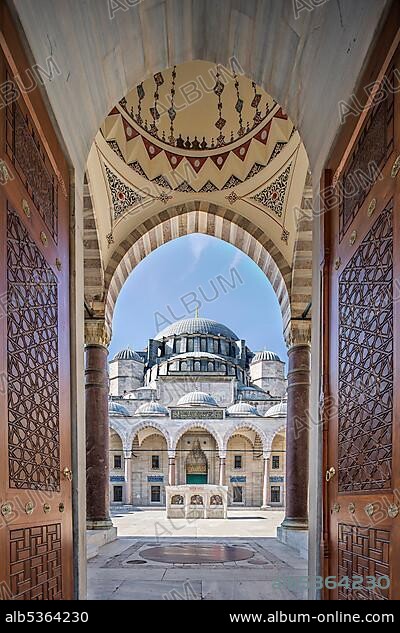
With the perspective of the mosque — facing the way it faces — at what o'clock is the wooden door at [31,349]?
The wooden door is roughly at 12 o'clock from the mosque.

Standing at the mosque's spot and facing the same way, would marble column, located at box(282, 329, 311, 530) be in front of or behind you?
in front

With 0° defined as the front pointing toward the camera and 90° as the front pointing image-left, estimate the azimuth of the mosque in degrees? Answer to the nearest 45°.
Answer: approximately 0°

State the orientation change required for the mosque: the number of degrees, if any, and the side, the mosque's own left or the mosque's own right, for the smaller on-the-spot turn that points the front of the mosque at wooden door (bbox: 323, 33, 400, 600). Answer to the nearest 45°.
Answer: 0° — it already faces it
